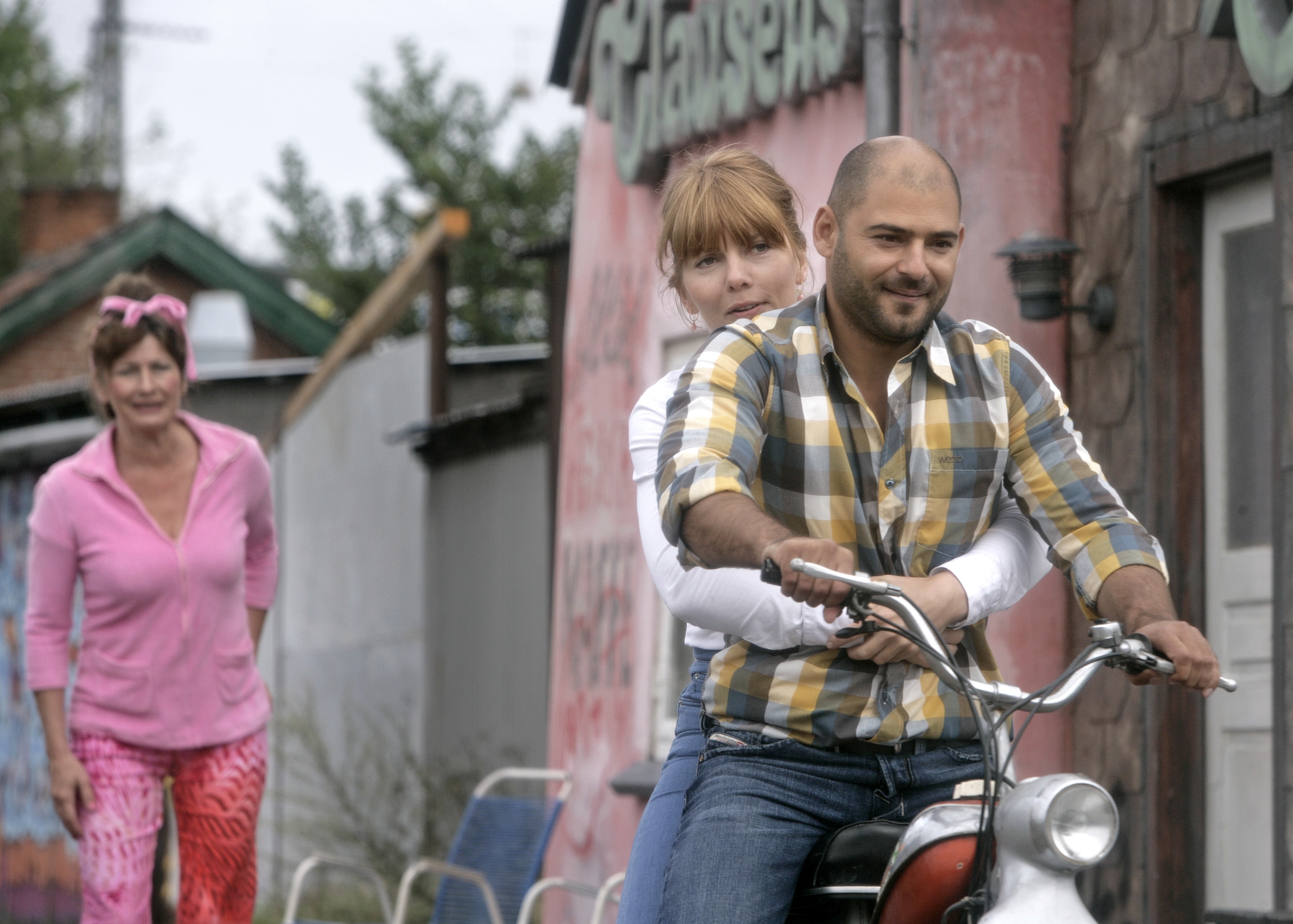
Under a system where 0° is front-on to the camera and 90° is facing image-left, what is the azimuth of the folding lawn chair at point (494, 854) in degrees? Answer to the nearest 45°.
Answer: approximately 45°

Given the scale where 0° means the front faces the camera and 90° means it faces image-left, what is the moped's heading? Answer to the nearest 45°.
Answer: approximately 315°

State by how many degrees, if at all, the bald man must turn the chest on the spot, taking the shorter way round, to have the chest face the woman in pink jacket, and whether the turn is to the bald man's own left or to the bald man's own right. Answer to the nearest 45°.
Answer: approximately 180°

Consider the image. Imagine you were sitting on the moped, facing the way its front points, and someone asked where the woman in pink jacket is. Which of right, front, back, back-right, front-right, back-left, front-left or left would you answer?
back

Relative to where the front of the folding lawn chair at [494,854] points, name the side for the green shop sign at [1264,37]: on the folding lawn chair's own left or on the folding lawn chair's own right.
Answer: on the folding lawn chair's own left

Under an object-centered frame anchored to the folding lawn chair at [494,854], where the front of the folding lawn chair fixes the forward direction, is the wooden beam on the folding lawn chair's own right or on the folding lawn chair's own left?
on the folding lawn chair's own right

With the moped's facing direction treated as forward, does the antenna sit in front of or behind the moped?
behind

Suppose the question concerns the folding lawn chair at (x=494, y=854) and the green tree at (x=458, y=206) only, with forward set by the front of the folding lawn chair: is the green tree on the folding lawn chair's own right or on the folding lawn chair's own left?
on the folding lawn chair's own right

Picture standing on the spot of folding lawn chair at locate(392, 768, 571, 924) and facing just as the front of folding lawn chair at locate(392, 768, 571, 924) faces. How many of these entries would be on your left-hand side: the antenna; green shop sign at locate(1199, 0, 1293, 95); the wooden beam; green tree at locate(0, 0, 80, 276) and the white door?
2

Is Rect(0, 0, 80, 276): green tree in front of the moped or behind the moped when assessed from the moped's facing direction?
behind
